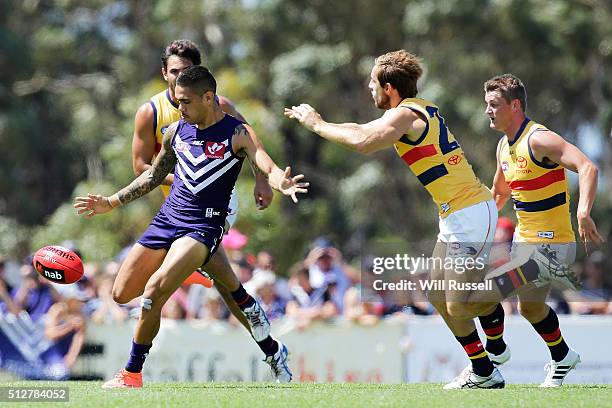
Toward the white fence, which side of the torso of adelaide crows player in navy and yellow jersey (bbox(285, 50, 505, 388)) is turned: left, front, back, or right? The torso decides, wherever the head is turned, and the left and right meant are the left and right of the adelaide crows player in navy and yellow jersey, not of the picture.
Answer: right

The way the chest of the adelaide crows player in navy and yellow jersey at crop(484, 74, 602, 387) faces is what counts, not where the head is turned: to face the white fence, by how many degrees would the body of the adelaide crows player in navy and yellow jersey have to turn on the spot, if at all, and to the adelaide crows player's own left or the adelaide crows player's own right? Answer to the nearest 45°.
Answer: approximately 90° to the adelaide crows player's own right

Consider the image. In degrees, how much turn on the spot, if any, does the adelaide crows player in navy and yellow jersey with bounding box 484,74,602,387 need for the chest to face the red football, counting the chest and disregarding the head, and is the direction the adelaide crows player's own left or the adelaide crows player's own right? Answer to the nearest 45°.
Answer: approximately 45° to the adelaide crows player's own right

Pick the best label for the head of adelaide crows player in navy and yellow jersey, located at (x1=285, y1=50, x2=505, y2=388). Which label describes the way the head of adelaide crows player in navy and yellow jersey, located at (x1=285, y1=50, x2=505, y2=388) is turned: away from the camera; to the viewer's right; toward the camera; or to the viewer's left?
to the viewer's left

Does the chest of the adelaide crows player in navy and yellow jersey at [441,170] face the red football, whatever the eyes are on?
yes

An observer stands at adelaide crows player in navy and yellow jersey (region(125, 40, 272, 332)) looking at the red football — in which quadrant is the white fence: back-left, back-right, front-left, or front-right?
back-right

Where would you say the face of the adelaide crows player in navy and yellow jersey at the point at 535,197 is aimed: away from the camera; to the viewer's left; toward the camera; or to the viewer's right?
to the viewer's left

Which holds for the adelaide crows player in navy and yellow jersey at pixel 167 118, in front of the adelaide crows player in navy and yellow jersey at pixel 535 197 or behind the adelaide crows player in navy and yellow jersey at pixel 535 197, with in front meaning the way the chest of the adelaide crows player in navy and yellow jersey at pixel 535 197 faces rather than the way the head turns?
in front

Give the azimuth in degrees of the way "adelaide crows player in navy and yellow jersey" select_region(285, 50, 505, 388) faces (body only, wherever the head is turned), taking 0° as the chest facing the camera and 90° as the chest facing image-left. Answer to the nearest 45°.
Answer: approximately 90°

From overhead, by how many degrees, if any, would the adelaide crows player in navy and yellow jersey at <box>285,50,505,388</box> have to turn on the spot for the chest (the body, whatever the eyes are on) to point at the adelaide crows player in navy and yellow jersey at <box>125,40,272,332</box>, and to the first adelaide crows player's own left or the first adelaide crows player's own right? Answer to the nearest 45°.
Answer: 0° — they already face them

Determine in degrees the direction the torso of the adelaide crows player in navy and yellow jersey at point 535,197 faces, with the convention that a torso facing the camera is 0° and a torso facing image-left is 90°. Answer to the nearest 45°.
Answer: approximately 45°

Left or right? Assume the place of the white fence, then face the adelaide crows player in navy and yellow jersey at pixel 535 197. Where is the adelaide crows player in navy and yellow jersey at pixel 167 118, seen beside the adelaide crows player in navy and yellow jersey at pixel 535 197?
right

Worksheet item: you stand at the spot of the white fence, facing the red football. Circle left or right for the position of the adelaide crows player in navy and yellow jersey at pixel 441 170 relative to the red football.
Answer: left
